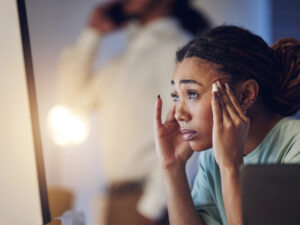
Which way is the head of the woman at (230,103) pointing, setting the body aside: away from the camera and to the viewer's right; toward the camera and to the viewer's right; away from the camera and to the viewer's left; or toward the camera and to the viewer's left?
toward the camera and to the viewer's left

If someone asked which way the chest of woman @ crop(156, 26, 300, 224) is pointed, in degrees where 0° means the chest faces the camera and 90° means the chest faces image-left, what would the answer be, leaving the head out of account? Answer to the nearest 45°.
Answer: approximately 45°

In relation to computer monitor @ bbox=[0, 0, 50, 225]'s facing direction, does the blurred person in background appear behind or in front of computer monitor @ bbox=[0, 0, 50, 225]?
in front

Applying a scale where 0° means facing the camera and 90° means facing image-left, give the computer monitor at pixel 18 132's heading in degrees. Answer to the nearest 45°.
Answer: approximately 225°
